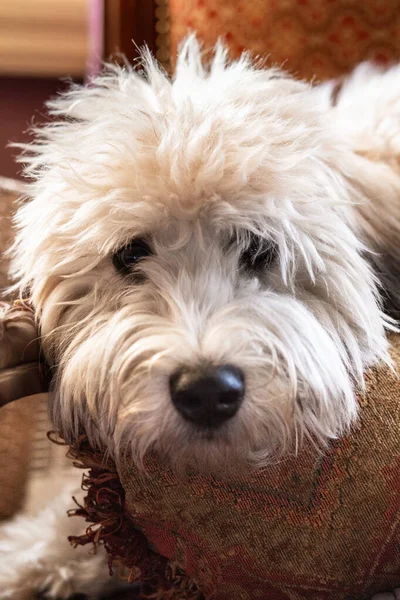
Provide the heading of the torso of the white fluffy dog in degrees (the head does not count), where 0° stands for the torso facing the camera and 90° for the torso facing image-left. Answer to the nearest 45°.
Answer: approximately 0°
